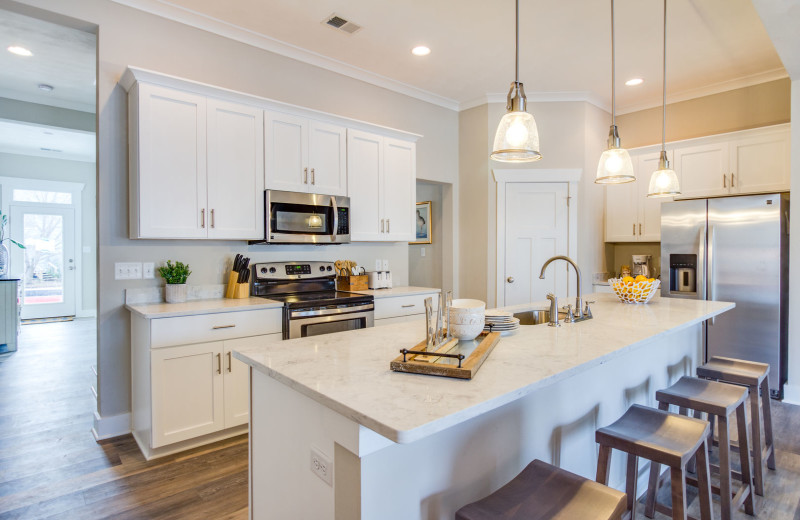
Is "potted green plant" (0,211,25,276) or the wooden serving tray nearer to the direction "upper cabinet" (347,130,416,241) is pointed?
the wooden serving tray

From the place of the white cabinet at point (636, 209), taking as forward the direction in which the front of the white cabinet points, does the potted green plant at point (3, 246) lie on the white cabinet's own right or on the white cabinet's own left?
on the white cabinet's own right

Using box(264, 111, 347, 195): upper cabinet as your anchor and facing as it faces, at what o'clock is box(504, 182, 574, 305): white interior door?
The white interior door is roughly at 10 o'clock from the upper cabinet.

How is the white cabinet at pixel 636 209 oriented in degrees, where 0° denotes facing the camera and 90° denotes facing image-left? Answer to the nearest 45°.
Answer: approximately 0°

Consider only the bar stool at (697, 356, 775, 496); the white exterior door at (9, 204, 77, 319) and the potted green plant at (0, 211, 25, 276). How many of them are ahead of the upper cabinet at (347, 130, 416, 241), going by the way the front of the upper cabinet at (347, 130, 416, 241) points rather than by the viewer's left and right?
1

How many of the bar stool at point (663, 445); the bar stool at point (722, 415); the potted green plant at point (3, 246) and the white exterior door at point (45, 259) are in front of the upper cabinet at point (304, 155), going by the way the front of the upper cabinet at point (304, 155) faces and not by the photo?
2

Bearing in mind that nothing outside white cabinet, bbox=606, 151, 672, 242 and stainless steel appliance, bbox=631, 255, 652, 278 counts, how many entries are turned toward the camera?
2

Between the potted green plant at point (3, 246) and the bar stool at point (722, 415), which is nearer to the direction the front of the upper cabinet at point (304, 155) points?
the bar stool

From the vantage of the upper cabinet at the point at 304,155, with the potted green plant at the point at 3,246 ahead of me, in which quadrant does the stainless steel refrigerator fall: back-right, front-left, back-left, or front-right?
back-right
